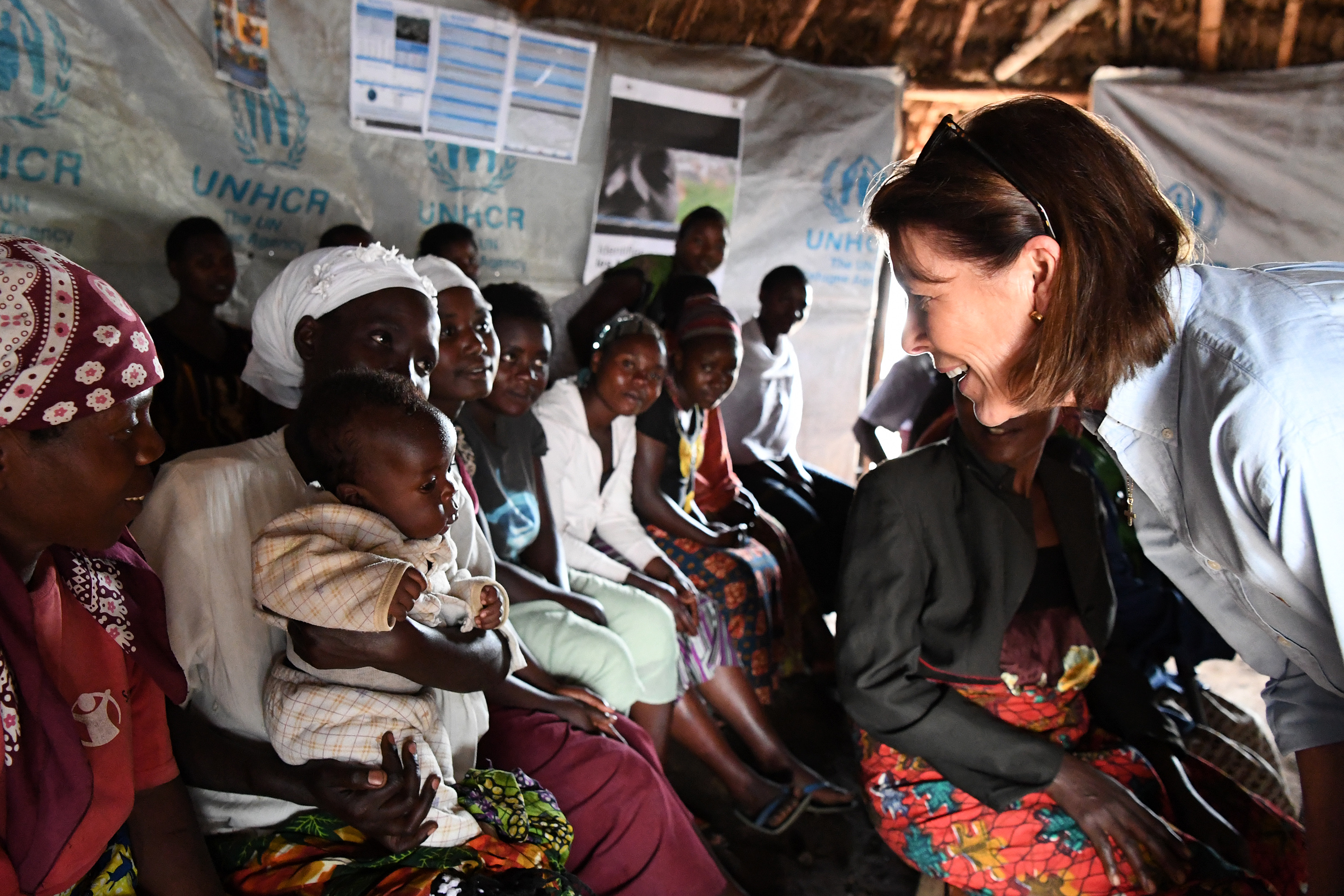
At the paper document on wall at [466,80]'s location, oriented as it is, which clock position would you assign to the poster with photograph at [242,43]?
The poster with photograph is roughly at 2 o'clock from the paper document on wall.

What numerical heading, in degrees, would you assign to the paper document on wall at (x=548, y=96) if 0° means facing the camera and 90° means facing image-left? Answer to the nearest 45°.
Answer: approximately 0°

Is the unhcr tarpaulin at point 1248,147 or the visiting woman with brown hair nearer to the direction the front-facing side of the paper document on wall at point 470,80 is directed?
the visiting woman with brown hair

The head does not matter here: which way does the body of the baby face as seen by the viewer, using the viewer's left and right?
facing to the right of the viewer

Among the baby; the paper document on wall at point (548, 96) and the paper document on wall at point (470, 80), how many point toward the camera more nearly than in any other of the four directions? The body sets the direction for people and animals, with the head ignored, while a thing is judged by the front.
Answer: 2

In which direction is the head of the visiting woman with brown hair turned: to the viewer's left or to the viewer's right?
to the viewer's left

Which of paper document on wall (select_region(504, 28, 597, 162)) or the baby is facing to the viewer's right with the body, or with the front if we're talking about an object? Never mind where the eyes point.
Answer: the baby

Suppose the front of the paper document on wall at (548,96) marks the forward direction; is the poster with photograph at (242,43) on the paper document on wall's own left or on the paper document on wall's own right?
on the paper document on wall's own right

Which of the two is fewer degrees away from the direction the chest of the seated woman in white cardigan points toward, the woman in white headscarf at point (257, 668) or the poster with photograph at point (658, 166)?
the woman in white headscarf

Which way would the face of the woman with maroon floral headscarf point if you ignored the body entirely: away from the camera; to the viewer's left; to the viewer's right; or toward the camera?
to the viewer's right

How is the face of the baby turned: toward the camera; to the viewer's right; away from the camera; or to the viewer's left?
to the viewer's right
